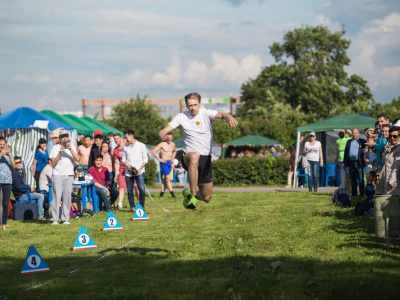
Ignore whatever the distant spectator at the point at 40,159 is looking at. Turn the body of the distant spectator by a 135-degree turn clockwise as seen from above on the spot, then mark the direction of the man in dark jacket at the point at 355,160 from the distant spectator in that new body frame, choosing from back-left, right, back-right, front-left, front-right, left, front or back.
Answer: back

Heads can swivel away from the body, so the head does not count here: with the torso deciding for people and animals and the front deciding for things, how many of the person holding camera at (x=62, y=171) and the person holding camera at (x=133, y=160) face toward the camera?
2

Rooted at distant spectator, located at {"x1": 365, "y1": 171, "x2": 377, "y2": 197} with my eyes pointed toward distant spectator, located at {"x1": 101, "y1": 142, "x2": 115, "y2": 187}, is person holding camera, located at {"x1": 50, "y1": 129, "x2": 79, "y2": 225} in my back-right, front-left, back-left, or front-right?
front-left

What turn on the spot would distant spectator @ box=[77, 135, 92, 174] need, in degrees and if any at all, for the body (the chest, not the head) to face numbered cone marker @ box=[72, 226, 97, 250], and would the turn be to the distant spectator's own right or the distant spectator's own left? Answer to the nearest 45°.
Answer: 0° — they already face it

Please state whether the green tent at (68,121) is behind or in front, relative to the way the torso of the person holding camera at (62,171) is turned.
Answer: behind

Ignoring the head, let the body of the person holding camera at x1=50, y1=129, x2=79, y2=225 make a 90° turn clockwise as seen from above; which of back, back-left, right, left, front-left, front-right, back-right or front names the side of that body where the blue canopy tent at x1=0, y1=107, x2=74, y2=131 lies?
right

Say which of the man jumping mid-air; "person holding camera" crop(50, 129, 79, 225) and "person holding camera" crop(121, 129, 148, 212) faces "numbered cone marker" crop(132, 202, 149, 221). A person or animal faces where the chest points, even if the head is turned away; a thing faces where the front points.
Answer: "person holding camera" crop(121, 129, 148, 212)

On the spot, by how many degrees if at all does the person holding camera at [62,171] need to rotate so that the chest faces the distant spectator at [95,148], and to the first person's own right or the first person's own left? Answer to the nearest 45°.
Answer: approximately 180°

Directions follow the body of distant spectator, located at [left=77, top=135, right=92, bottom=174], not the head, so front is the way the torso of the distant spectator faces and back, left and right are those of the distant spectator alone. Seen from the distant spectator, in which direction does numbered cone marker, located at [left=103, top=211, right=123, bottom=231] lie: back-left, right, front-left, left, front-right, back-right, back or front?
front

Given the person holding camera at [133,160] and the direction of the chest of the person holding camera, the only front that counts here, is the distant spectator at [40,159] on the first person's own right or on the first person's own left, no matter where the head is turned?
on the first person's own right

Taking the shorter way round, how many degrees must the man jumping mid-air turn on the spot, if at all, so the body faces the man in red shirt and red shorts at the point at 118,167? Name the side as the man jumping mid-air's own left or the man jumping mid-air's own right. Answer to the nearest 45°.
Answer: approximately 180°

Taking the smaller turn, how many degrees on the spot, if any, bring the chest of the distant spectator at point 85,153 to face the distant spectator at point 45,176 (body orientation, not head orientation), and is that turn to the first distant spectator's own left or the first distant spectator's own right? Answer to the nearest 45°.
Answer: approximately 45° to the first distant spectator's own right

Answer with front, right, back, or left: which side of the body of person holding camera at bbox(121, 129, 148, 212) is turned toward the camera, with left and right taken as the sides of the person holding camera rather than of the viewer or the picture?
front

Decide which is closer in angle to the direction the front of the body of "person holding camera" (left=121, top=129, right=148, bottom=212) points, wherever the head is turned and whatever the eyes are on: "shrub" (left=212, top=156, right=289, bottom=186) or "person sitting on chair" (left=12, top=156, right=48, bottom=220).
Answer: the person sitting on chair

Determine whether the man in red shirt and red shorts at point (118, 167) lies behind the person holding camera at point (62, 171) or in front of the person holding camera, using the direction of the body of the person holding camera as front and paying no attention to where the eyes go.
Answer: behind

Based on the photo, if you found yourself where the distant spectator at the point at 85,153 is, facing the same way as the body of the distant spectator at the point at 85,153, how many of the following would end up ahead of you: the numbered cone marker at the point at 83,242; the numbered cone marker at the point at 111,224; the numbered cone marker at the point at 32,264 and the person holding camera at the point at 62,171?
4

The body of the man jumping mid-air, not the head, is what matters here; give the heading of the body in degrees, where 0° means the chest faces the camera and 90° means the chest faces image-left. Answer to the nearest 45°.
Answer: approximately 0°

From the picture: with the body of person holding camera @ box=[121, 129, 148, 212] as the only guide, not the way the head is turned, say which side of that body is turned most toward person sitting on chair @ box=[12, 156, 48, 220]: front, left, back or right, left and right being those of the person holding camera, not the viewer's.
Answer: right
